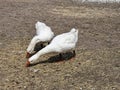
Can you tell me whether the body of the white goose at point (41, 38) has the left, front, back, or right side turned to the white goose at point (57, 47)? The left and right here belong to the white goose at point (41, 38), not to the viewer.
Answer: left

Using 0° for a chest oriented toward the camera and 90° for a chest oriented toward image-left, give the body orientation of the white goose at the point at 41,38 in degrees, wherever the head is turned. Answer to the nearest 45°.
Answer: approximately 45°
